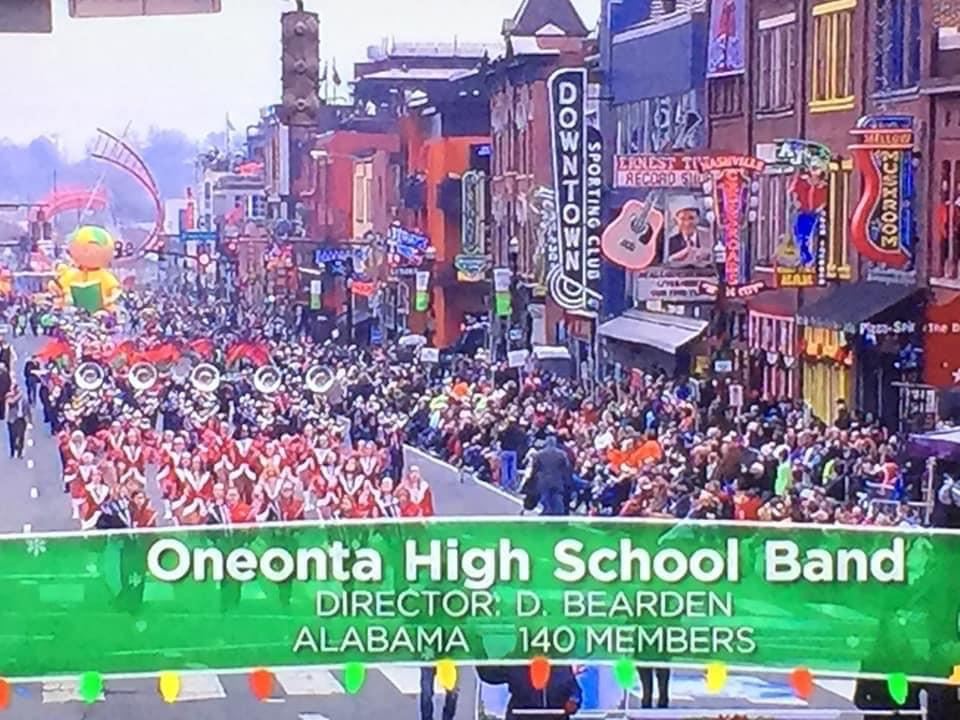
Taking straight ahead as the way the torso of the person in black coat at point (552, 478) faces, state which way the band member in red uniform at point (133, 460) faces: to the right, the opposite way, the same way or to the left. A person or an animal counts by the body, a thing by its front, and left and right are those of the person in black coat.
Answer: the opposite way

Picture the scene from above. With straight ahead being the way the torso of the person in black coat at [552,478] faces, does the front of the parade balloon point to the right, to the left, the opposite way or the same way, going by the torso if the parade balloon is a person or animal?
the opposite way

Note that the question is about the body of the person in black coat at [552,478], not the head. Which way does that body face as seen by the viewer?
away from the camera

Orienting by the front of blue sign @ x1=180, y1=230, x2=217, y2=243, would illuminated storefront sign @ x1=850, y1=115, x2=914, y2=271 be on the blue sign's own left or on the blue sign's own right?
on the blue sign's own left

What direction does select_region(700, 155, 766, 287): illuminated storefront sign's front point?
toward the camera

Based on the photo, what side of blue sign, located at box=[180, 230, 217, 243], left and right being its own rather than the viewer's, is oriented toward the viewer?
front

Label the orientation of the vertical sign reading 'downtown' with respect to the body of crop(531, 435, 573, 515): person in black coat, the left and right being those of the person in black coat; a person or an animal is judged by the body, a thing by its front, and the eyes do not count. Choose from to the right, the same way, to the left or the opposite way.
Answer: the opposite way
